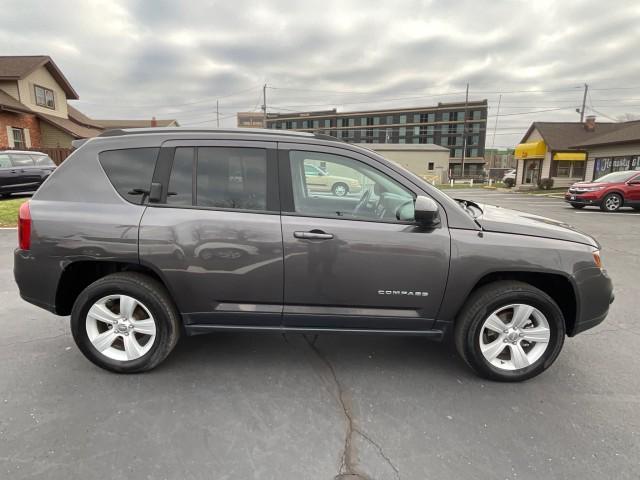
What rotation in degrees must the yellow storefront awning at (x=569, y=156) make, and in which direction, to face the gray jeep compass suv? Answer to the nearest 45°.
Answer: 0° — it already faces it

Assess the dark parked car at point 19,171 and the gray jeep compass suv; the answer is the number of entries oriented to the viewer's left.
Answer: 1

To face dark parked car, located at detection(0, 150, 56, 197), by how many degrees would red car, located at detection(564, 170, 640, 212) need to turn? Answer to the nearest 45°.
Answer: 0° — it already faces it

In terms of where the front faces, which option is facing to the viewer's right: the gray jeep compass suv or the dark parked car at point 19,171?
the gray jeep compass suv

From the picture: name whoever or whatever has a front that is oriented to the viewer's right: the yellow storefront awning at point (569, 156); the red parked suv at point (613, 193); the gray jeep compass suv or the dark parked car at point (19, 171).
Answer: the gray jeep compass suv

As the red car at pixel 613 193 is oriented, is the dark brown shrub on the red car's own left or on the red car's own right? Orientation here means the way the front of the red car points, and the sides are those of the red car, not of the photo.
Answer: on the red car's own right

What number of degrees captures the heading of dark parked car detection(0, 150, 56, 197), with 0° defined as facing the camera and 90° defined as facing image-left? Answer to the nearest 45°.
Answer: approximately 90°

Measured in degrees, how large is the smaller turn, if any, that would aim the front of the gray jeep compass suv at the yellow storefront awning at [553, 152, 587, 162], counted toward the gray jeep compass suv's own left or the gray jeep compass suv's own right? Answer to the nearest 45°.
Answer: approximately 45° to the gray jeep compass suv's own left

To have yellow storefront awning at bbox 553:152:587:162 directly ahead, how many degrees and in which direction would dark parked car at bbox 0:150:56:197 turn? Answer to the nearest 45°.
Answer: approximately 180°
